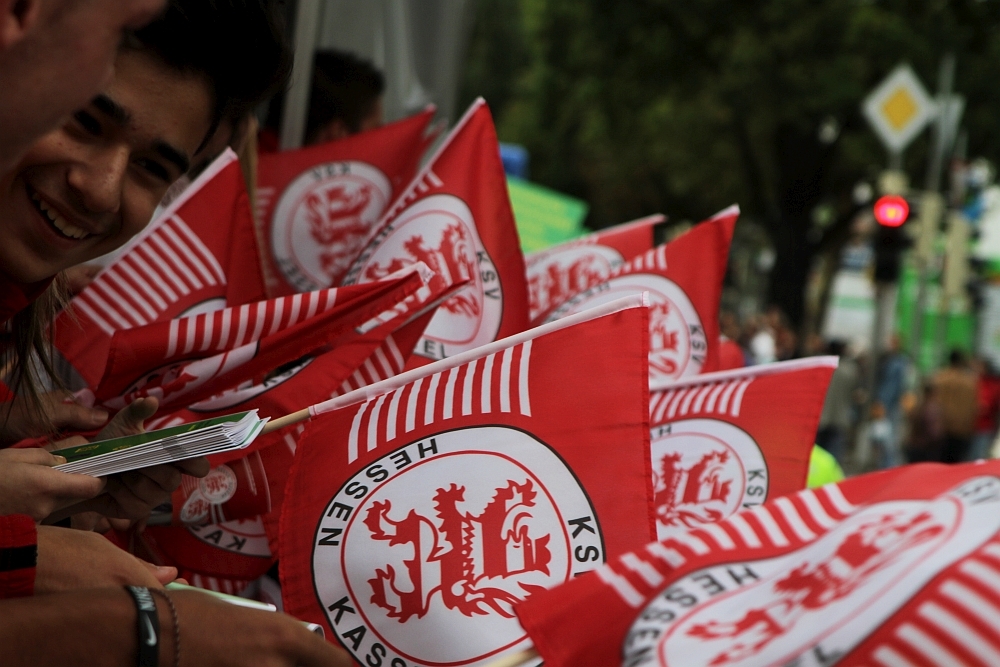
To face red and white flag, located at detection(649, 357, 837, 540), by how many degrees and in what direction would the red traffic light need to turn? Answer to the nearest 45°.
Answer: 0° — it already faces it

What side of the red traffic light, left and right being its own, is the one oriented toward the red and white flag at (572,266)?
front

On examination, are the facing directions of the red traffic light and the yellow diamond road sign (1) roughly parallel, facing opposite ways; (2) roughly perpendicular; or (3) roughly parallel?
roughly parallel

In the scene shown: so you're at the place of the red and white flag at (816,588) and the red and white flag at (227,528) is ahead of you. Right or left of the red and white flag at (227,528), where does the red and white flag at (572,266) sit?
right

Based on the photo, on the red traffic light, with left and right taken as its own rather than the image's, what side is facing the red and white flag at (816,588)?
front

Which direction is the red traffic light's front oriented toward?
toward the camera

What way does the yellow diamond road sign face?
toward the camera

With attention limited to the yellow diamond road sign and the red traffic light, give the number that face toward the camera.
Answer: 2

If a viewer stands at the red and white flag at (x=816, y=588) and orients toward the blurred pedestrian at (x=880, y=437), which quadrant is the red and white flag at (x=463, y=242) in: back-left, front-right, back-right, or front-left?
front-left

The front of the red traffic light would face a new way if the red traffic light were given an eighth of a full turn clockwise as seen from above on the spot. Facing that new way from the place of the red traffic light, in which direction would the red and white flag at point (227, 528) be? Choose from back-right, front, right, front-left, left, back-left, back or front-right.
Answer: front-left

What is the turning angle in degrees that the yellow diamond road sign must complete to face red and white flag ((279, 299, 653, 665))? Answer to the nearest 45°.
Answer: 0° — it already faces it

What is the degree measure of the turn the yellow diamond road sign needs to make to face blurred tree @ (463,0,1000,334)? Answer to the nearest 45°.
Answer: approximately 180°

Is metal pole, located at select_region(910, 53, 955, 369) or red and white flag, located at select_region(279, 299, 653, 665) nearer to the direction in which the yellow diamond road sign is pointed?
the red and white flag
